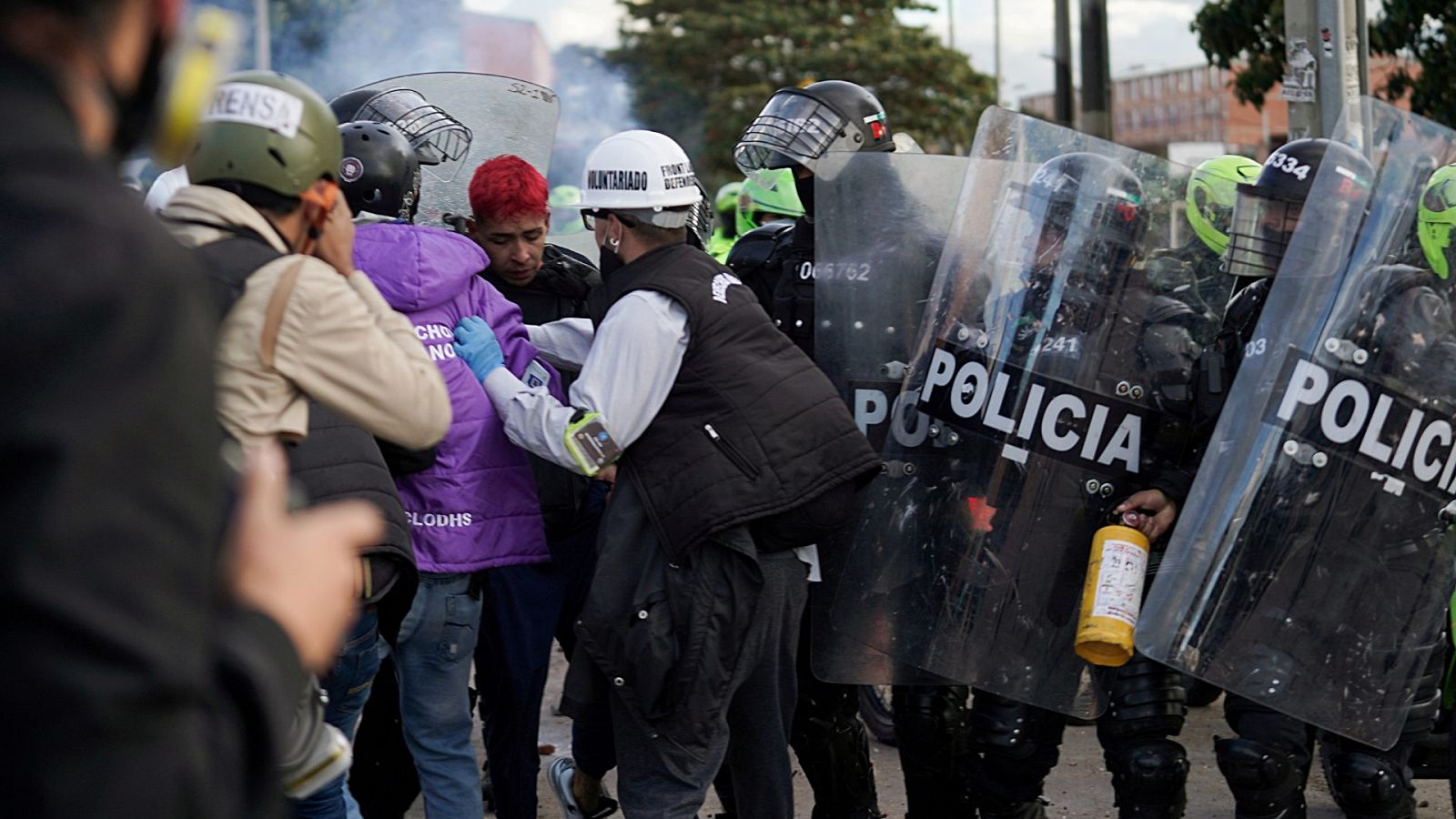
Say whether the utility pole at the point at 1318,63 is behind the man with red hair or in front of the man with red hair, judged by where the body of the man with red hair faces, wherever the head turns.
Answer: behind

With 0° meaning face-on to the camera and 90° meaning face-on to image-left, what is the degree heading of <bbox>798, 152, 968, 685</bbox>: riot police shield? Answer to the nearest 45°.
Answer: approximately 0°

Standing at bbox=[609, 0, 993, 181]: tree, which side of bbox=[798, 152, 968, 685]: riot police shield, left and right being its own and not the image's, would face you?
back

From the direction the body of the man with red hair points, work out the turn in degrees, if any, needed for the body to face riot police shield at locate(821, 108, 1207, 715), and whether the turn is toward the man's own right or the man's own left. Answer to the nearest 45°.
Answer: approximately 135° to the man's own left

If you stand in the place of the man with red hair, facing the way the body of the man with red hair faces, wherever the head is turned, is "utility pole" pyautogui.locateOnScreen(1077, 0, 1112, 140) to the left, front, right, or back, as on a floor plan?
back

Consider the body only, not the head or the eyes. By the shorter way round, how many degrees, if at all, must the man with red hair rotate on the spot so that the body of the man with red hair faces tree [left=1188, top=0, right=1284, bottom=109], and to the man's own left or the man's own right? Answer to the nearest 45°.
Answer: approximately 180°

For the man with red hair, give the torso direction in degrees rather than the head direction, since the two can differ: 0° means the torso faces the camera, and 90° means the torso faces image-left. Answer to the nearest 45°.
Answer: approximately 45°

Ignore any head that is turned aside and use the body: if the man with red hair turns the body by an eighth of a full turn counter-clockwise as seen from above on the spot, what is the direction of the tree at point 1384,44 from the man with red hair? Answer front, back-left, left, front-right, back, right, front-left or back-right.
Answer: back-left
